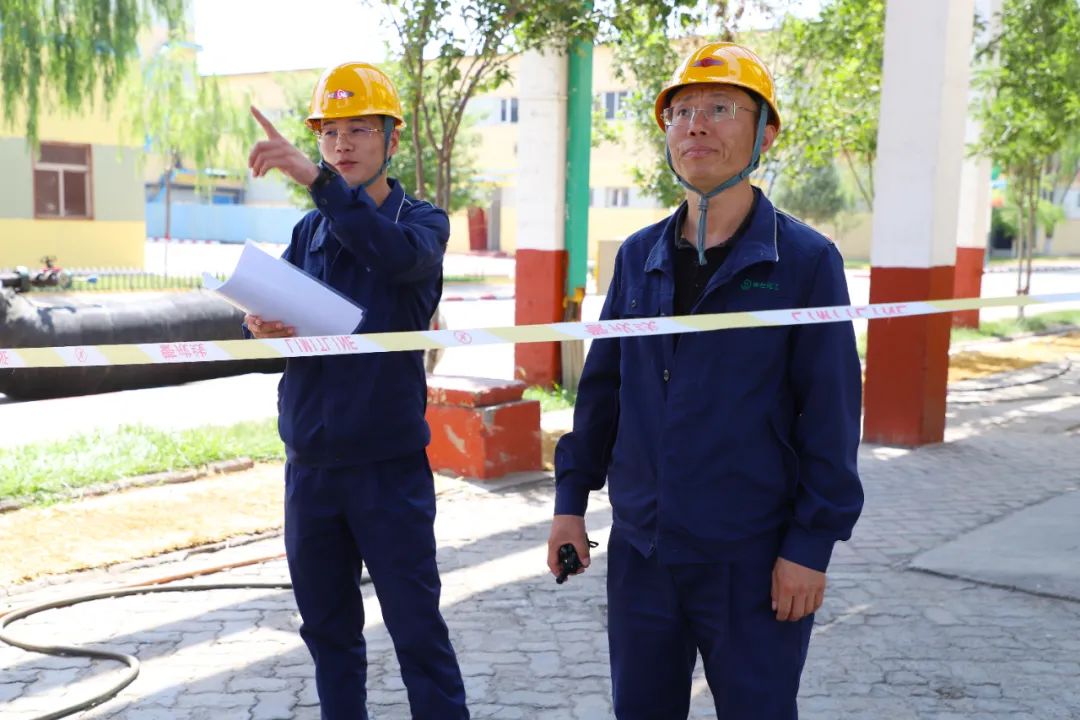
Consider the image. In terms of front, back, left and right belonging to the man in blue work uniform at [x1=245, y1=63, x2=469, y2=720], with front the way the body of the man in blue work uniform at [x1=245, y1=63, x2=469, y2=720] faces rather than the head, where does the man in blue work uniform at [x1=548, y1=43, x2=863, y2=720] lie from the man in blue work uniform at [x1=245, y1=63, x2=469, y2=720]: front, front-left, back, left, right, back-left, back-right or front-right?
left

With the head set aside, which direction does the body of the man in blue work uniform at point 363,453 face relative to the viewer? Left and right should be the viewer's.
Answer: facing the viewer and to the left of the viewer

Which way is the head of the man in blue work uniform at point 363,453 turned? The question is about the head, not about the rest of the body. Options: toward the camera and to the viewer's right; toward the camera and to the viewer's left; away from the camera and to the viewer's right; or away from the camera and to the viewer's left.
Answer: toward the camera and to the viewer's left

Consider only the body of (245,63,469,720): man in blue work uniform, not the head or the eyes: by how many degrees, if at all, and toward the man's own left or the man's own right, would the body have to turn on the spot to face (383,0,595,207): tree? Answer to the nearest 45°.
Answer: approximately 135° to the man's own right

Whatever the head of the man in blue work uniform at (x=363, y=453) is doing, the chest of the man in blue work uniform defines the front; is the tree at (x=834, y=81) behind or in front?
behind

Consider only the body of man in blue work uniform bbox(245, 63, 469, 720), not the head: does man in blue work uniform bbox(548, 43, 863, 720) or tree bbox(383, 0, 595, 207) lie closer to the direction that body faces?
the man in blue work uniform

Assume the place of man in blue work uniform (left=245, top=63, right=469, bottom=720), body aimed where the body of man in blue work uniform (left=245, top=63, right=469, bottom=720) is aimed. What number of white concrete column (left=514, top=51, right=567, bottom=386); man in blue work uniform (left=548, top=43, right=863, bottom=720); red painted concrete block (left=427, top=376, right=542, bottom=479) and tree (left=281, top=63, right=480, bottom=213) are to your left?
1

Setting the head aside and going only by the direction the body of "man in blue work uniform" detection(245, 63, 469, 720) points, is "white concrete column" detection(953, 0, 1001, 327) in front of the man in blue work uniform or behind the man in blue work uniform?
behind

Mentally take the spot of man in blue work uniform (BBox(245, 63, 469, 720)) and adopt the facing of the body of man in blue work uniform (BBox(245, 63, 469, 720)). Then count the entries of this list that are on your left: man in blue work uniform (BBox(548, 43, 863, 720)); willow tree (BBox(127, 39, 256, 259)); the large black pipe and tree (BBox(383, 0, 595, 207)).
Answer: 1
